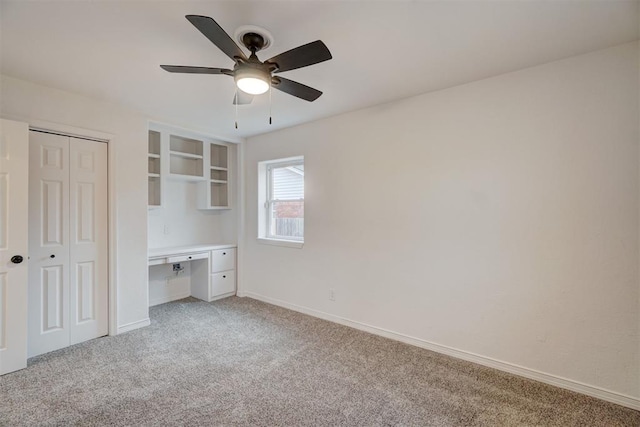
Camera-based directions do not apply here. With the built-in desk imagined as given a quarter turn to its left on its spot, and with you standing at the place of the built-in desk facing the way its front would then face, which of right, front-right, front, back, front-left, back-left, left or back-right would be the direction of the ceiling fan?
back-right

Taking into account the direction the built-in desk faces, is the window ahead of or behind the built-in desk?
ahead

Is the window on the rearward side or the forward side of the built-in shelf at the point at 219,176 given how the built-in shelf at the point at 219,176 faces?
on the forward side

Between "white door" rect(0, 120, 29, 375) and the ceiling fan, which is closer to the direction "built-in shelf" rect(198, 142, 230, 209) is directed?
the ceiling fan

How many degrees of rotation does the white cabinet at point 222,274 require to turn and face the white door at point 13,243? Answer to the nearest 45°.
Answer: approximately 90° to its right

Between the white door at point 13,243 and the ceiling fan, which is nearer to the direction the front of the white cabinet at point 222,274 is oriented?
the ceiling fan

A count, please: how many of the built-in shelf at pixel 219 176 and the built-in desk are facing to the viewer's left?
0

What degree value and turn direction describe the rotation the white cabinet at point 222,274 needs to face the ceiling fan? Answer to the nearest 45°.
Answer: approximately 45° to its right

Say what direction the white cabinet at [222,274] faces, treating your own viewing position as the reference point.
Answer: facing the viewer and to the right of the viewer
